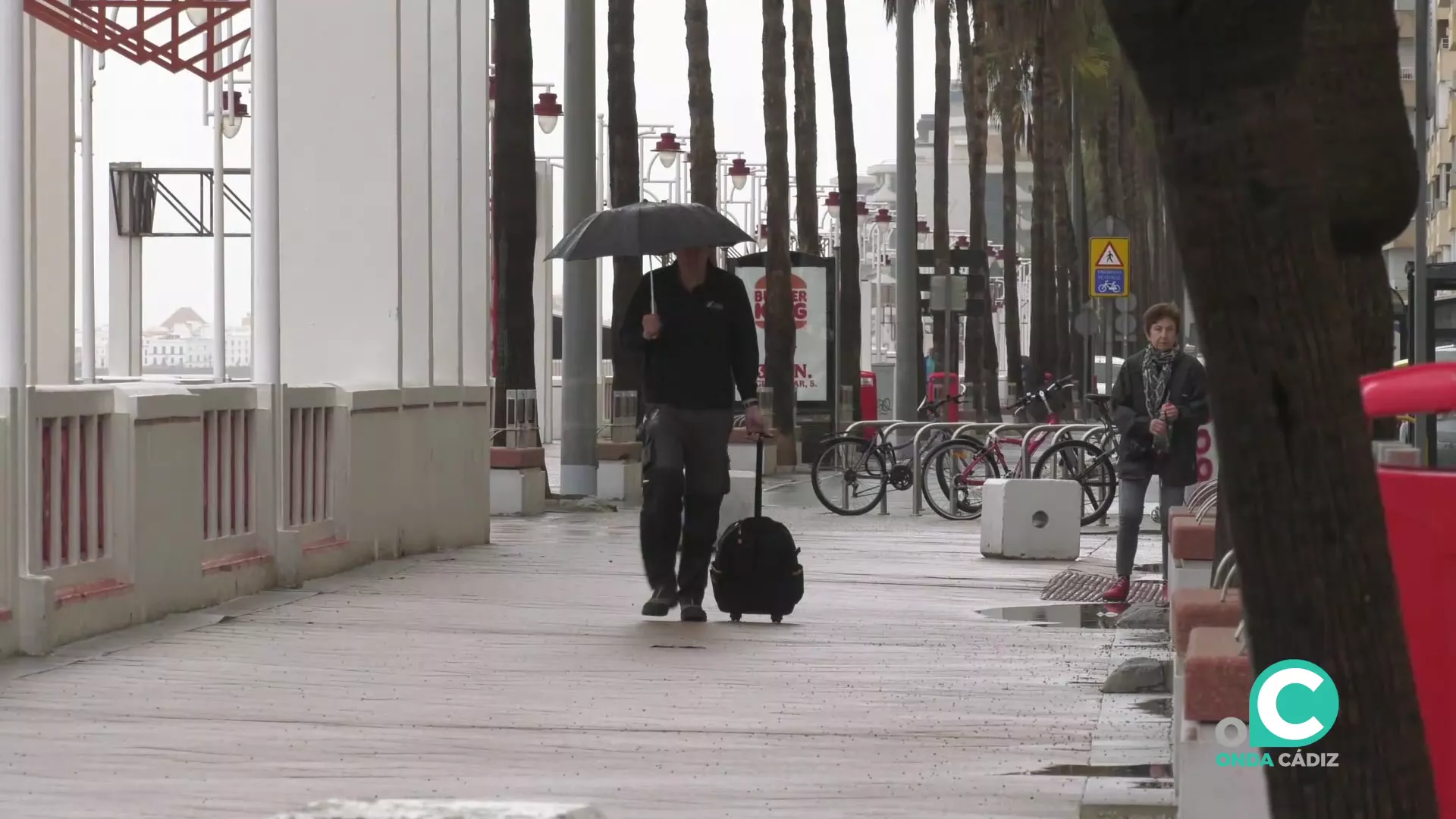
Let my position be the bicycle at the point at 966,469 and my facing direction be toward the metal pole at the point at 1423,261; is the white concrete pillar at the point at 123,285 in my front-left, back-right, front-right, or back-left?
back-right

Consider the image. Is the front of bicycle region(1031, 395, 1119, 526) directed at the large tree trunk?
no

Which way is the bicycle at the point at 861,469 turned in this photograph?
to the viewer's right

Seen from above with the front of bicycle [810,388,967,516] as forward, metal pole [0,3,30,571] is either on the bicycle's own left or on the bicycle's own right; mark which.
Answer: on the bicycle's own right

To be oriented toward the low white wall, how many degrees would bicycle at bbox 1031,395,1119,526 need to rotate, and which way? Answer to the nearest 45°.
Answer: approximately 135° to its right

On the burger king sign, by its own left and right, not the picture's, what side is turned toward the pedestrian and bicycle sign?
left

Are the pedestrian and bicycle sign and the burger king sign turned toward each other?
no

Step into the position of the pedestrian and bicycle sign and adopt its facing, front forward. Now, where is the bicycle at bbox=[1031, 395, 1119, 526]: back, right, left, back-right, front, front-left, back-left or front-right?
front

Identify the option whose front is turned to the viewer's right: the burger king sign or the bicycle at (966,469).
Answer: the bicycle

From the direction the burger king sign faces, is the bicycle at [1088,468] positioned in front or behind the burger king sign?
in front

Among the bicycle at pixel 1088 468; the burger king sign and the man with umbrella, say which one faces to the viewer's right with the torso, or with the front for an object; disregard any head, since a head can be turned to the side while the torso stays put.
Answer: the bicycle

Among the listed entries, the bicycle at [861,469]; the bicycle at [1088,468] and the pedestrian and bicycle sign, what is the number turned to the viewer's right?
2

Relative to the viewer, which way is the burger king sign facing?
toward the camera

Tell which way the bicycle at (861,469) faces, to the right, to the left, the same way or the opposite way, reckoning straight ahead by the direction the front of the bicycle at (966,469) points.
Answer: the same way

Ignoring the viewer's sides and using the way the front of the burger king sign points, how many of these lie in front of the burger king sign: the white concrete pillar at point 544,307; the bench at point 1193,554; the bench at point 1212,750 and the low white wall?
3

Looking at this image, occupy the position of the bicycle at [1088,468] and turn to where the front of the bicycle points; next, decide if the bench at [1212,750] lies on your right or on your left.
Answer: on your right

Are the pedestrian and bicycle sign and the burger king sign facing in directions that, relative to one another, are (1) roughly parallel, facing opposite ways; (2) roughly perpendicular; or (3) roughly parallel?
roughly parallel

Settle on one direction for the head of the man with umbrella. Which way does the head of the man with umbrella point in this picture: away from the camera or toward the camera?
toward the camera

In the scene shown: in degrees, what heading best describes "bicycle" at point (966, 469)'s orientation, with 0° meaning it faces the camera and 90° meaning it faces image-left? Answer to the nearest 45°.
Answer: approximately 270°
